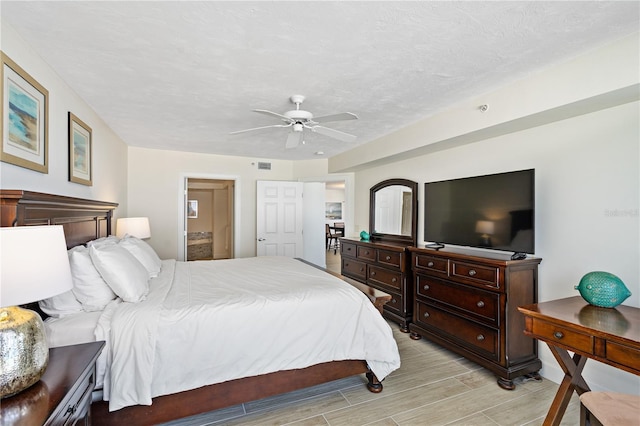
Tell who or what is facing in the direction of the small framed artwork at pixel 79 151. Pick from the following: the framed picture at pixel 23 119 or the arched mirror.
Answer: the arched mirror

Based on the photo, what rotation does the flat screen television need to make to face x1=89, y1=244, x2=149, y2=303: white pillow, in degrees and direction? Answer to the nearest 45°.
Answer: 0° — it already faces it

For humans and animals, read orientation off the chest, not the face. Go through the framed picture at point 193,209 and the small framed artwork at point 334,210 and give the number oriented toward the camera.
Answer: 2

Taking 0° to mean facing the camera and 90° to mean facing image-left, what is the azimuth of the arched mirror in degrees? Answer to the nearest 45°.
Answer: approximately 45°

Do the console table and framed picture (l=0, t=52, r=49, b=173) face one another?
yes

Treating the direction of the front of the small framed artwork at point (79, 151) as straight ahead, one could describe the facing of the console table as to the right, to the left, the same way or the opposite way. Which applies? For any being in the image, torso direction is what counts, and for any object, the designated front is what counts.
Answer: the opposite way

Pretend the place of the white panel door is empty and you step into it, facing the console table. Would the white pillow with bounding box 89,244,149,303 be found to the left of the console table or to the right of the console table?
right
